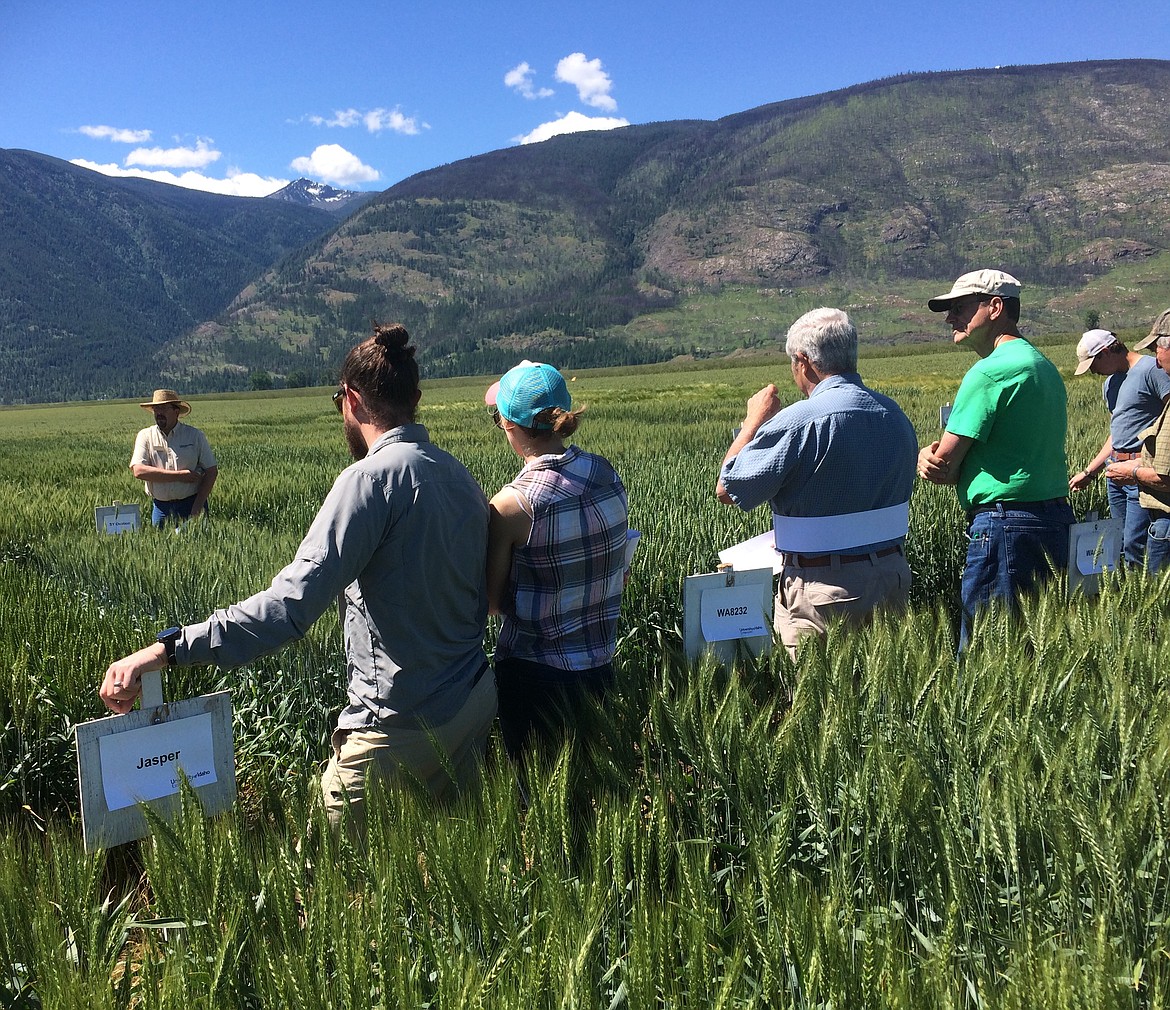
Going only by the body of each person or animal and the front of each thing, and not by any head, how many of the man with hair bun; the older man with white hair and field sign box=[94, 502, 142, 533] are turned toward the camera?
1

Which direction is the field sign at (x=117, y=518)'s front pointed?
toward the camera

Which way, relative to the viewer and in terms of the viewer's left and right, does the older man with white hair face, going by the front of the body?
facing away from the viewer and to the left of the viewer

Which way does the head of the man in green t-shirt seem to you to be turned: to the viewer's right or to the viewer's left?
to the viewer's left

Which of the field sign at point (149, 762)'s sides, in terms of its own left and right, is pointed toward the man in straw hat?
back

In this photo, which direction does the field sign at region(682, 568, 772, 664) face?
toward the camera

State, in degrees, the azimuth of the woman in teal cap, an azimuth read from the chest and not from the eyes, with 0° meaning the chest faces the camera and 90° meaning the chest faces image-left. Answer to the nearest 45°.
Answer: approximately 135°

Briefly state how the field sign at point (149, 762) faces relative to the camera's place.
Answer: facing the viewer

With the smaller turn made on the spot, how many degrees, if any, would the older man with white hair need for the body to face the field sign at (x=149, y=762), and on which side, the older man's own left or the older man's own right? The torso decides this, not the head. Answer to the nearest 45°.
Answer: approximately 90° to the older man's own left

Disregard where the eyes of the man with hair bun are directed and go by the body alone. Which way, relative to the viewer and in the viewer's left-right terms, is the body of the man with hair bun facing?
facing away from the viewer and to the left of the viewer

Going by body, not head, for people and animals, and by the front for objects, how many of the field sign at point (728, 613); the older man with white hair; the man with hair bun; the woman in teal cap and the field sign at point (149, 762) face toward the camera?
2

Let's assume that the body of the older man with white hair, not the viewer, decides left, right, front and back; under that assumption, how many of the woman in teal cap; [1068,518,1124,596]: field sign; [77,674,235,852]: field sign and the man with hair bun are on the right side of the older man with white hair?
1
